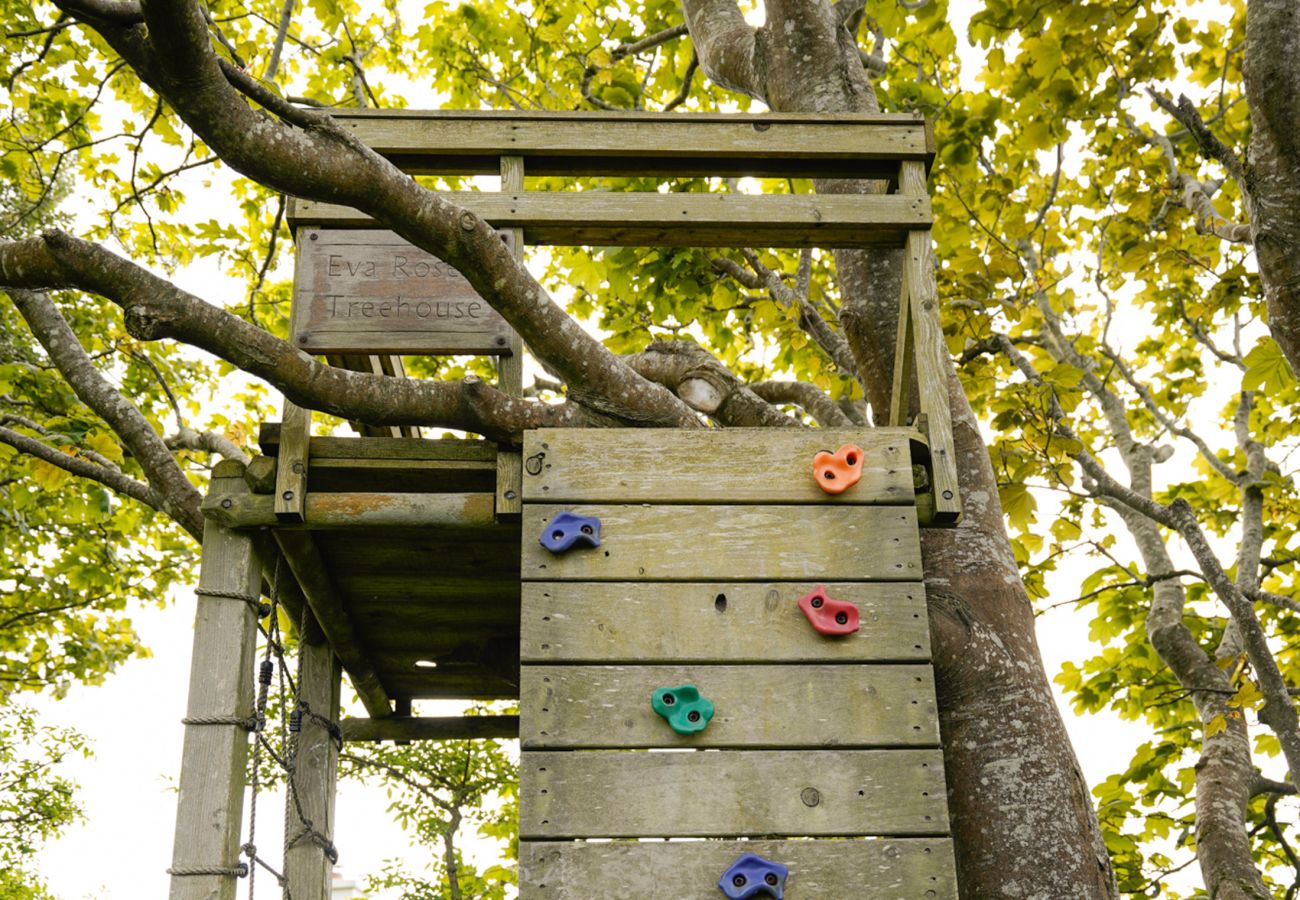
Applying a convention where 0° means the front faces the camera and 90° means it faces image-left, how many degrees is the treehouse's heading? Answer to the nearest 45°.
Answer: approximately 0°

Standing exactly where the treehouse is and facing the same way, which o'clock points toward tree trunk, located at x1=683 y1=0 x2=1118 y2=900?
The tree trunk is roughly at 8 o'clock from the treehouse.
